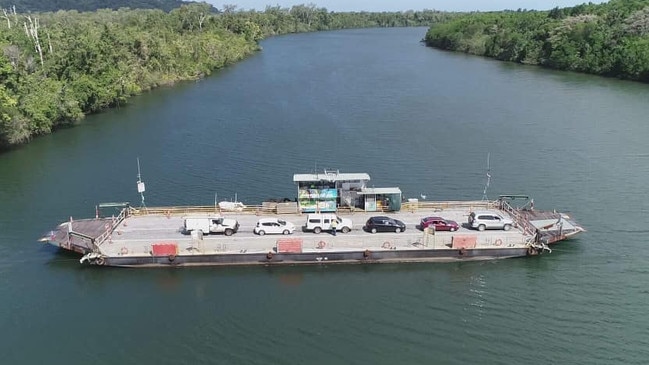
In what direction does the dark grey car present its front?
to the viewer's right

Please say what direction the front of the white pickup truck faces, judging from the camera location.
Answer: facing to the right of the viewer

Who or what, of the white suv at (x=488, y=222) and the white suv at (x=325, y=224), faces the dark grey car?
the white suv at (x=325, y=224)

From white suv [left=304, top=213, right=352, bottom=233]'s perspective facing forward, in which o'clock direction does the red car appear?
The red car is roughly at 12 o'clock from the white suv.

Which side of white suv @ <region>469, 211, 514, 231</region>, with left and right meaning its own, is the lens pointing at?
right

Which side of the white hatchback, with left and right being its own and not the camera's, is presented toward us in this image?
right

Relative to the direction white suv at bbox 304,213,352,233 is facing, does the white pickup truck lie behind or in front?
behind
